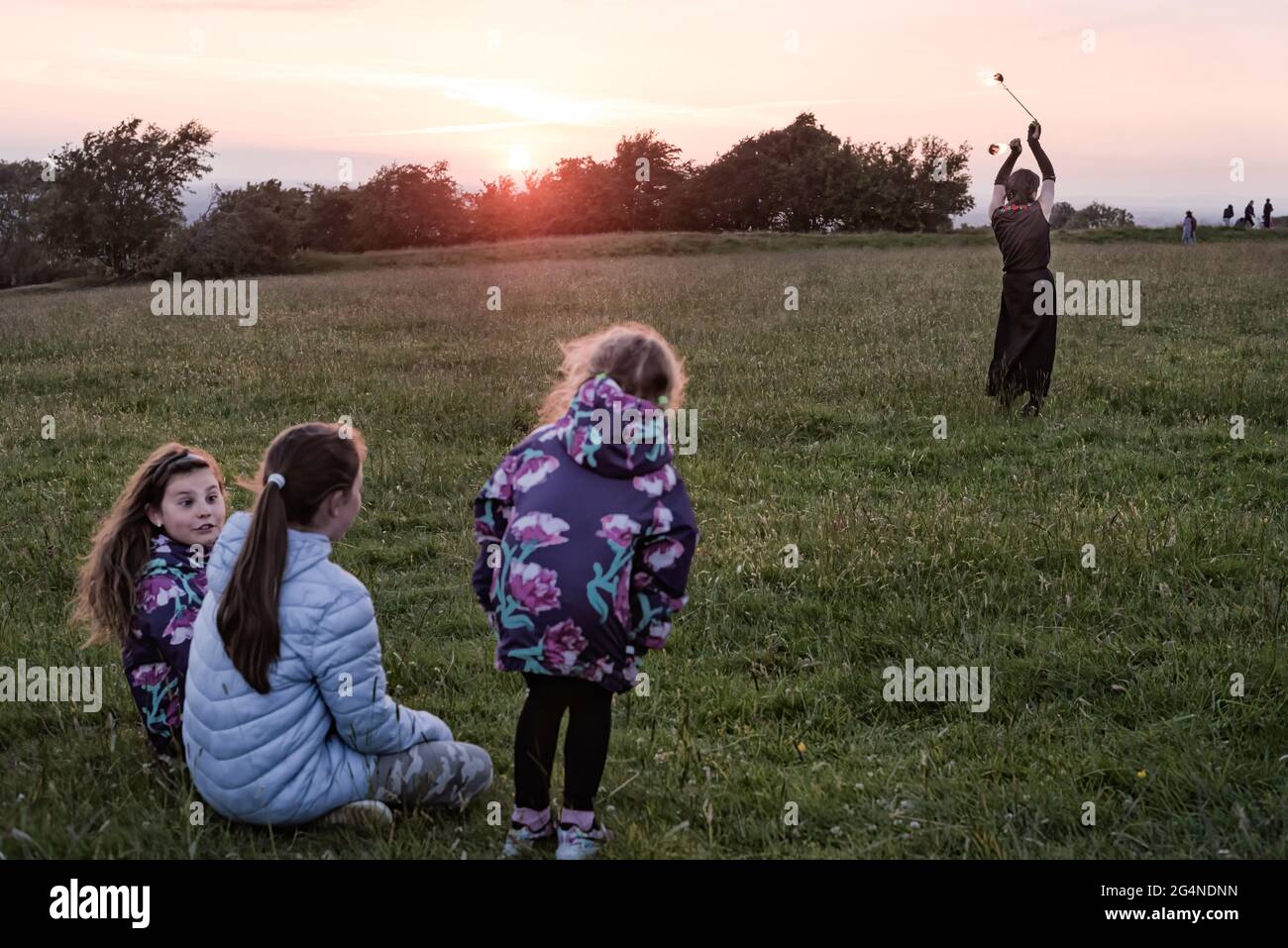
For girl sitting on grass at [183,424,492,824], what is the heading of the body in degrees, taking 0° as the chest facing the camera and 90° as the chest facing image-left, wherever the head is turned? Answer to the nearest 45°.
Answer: approximately 225°

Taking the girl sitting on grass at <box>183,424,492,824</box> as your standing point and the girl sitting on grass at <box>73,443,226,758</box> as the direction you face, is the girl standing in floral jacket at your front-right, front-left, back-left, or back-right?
back-right

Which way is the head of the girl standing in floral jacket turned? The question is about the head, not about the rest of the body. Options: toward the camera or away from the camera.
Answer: away from the camera

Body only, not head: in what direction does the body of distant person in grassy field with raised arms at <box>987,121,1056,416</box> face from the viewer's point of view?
away from the camera

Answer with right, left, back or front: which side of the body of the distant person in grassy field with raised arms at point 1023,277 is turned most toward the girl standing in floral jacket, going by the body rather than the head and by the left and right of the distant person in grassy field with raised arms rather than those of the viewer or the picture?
back

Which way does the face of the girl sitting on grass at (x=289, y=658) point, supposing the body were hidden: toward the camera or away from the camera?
away from the camera
